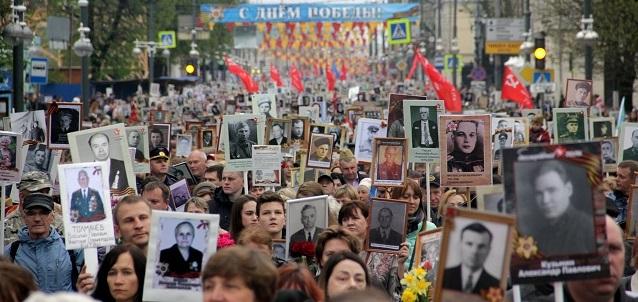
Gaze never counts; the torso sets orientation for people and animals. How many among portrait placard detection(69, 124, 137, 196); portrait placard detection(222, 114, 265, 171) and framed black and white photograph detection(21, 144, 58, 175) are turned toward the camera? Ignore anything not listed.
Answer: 3

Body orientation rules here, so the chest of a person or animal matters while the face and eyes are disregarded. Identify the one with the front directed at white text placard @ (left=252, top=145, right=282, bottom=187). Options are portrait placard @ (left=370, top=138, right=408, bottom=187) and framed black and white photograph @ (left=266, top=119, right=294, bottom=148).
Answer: the framed black and white photograph

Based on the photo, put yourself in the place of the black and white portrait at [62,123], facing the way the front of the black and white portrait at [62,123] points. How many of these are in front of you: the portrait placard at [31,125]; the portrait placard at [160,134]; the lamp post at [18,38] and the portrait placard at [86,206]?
1

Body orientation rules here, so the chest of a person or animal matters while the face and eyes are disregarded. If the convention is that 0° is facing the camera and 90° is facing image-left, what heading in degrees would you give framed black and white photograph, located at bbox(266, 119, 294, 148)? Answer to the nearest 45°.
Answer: approximately 0°

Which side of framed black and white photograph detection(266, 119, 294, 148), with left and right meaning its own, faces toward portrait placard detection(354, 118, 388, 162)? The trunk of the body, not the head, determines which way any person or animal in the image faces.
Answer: left

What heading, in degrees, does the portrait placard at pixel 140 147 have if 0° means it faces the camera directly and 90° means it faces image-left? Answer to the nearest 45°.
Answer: approximately 0°

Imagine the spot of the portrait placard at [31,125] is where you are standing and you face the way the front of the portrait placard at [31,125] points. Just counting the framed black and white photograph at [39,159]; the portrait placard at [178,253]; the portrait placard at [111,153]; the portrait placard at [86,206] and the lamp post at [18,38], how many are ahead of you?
4
